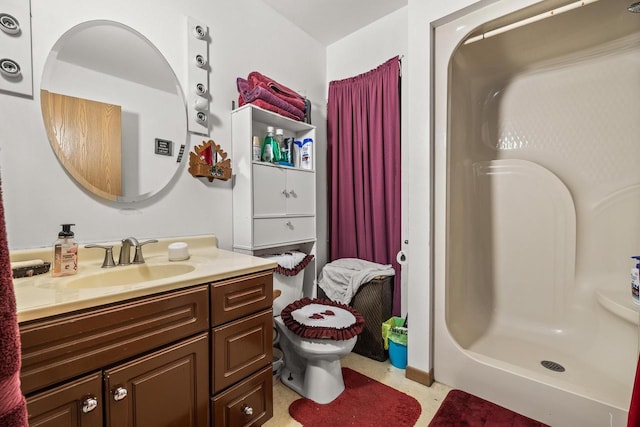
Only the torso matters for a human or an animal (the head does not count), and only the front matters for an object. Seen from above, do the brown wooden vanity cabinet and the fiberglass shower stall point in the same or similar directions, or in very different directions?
very different directions

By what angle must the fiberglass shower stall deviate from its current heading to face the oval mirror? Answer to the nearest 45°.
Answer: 0° — it already faces it

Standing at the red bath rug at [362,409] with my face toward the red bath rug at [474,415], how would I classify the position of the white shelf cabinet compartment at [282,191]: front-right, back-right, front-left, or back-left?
back-left

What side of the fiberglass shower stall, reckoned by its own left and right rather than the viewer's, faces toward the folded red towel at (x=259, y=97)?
right

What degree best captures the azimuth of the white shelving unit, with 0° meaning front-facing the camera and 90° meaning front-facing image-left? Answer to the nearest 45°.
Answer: approximately 315°
